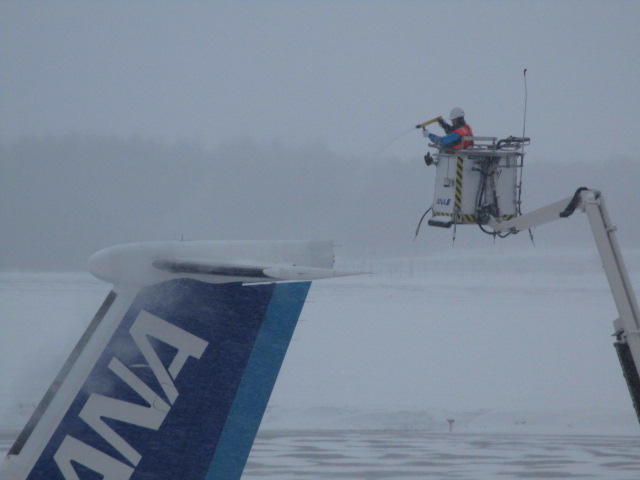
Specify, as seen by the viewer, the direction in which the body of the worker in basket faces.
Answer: to the viewer's left
